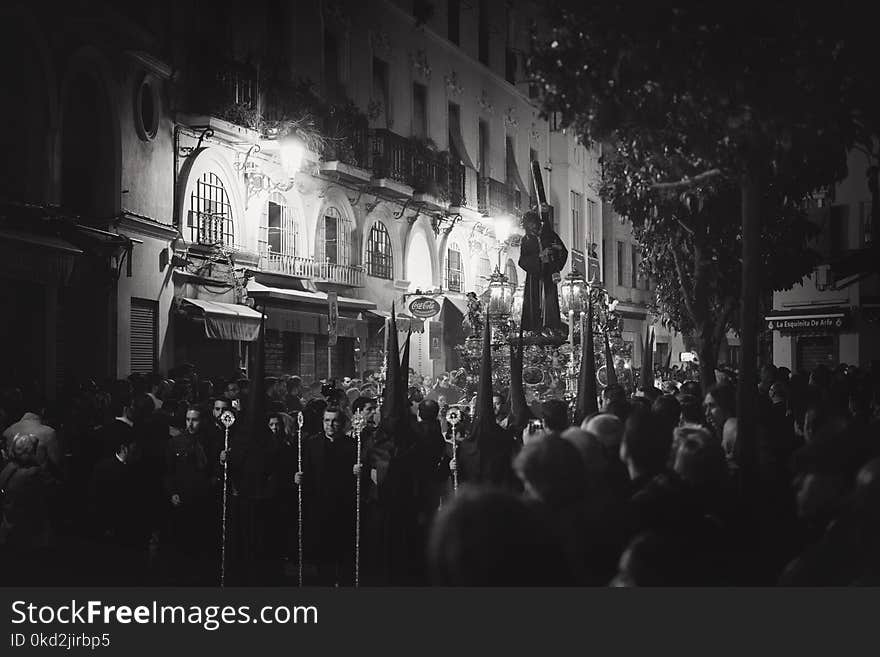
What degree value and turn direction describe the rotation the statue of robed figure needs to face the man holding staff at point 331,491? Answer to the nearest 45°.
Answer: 0° — it already faces them

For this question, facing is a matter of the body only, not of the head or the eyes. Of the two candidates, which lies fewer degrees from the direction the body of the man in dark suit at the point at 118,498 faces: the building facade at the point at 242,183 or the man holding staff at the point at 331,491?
the man holding staff

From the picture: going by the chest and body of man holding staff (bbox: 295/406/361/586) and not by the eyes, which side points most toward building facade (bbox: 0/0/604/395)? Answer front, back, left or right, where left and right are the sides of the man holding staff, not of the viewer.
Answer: back

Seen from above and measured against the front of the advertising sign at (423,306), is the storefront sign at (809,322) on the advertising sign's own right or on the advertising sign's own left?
on the advertising sign's own left

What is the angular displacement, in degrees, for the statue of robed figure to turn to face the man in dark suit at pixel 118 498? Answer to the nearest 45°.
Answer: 0° — it already faces them

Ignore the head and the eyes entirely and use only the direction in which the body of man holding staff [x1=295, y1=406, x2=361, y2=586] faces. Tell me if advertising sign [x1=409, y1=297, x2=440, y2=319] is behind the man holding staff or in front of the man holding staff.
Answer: behind

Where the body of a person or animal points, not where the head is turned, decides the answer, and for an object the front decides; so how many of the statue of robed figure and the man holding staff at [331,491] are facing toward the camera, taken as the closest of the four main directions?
2

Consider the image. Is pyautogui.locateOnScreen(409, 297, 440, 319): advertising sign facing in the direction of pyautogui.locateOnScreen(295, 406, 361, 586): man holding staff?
yes
